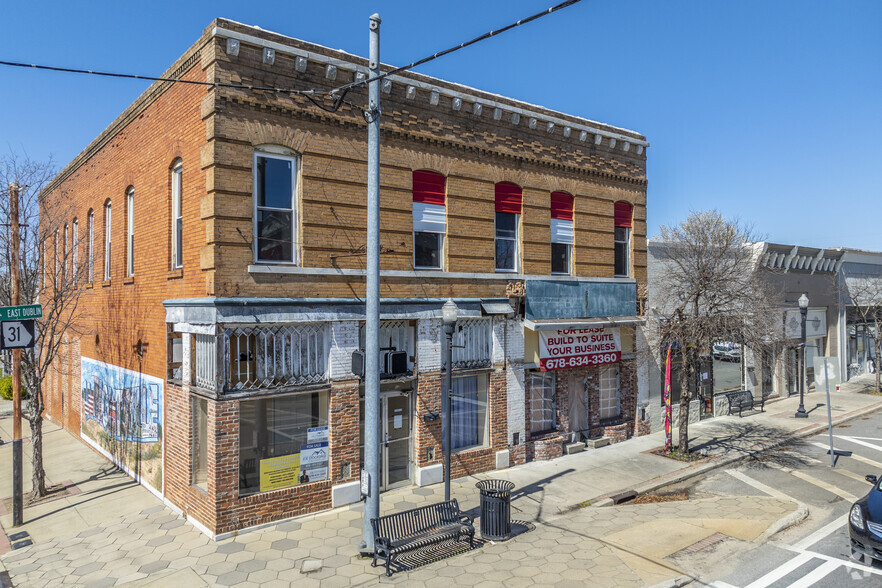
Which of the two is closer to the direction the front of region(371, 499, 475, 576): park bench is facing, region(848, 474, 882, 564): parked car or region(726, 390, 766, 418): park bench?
the parked car

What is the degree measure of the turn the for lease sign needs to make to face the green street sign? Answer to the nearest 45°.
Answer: approximately 90° to its right

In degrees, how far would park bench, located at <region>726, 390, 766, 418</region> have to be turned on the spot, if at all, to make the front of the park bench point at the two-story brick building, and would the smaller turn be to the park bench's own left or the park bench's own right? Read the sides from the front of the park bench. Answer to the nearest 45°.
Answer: approximately 90° to the park bench's own right

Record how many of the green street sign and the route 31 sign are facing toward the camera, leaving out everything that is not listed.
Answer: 2

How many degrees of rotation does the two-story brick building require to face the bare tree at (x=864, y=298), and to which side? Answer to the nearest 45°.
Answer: approximately 90° to its left

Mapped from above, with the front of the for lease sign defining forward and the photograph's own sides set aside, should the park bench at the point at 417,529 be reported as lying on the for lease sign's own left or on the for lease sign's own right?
on the for lease sign's own right

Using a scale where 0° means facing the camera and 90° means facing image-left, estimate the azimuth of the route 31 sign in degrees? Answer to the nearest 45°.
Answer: approximately 0°

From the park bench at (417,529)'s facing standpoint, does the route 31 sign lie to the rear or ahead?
to the rear

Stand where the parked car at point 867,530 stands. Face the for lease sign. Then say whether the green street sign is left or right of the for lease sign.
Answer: left

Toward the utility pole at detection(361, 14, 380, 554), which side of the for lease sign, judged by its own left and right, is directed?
right

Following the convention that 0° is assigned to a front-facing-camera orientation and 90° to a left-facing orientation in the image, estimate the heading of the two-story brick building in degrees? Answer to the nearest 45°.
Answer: approximately 315°

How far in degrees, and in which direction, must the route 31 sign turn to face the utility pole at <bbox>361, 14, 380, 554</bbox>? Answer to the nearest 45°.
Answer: approximately 45° to its left

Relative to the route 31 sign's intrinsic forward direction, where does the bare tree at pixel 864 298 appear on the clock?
The bare tree is roughly at 9 o'clock from the route 31 sign.
